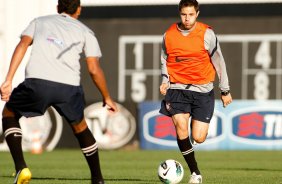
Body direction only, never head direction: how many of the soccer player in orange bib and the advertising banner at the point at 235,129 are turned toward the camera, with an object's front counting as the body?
2

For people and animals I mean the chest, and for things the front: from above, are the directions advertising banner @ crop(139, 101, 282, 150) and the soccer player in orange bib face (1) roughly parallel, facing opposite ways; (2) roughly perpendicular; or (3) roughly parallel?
roughly parallel

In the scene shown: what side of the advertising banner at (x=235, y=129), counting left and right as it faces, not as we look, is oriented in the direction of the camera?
front

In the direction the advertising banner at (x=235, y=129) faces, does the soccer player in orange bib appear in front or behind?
in front

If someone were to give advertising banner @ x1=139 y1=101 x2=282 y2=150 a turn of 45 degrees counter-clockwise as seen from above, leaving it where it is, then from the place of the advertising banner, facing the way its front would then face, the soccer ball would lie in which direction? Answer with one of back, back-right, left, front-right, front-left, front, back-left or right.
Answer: front-right

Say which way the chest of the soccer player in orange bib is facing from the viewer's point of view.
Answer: toward the camera
